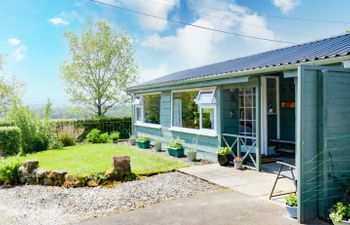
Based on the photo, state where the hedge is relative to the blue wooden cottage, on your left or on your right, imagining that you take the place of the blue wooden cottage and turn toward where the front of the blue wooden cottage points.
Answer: on your right

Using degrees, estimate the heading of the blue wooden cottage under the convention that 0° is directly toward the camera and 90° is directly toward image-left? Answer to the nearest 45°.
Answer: approximately 45°

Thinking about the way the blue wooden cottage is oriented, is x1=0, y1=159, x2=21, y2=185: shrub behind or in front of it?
in front

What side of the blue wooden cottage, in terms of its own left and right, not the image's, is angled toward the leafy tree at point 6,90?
right

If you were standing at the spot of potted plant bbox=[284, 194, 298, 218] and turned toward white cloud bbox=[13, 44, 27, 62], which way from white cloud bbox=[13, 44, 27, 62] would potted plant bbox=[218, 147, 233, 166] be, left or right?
right

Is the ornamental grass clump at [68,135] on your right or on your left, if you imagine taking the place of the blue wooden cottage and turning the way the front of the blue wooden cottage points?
on your right

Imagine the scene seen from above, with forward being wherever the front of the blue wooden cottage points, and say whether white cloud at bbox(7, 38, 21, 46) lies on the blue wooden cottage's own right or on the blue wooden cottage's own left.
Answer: on the blue wooden cottage's own right
